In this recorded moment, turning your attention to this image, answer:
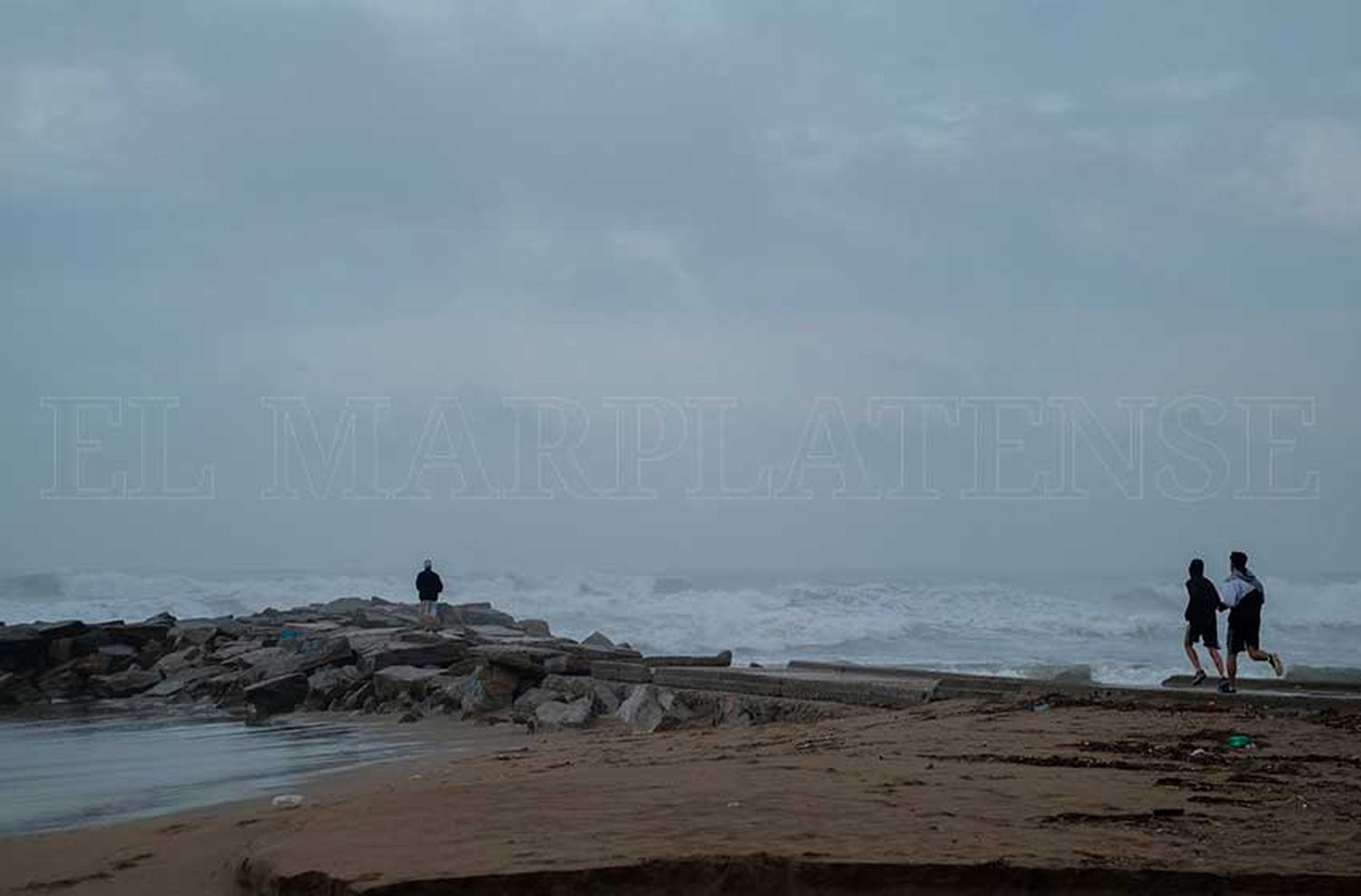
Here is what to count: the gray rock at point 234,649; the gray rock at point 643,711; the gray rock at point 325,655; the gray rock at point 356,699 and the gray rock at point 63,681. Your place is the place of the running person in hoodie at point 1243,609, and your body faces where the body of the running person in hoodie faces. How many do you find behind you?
0

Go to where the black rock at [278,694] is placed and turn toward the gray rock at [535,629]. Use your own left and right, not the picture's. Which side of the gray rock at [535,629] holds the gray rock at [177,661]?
left

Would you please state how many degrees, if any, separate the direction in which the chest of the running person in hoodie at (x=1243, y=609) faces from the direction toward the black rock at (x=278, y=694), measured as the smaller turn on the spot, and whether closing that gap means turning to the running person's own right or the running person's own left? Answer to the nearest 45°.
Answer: approximately 45° to the running person's own left

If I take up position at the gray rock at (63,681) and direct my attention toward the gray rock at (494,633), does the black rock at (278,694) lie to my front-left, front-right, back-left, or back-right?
front-right

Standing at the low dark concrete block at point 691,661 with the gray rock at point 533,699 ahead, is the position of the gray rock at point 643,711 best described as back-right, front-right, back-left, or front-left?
front-left

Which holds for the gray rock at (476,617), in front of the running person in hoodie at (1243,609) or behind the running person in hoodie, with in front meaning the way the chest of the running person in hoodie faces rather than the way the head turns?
in front

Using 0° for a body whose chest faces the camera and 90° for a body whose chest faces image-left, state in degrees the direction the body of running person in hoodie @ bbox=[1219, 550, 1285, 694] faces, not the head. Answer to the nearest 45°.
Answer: approximately 135°

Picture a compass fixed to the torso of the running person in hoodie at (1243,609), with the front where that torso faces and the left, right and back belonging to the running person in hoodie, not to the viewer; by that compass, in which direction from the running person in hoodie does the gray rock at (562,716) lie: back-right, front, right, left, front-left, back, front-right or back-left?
front-left

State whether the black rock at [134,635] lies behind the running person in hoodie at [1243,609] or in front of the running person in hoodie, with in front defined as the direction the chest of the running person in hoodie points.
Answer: in front

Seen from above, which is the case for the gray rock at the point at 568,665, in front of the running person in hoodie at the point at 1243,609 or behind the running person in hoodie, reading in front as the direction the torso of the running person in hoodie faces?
in front
